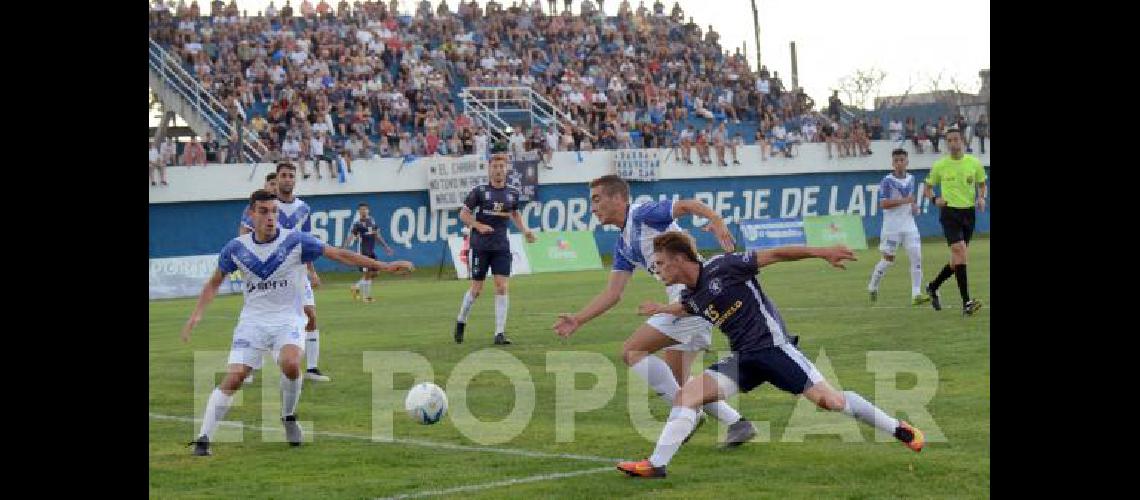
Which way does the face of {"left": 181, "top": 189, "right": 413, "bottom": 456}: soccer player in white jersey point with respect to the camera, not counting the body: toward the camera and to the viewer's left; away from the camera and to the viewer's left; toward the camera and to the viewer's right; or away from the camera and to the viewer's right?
toward the camera and to the viewer's right

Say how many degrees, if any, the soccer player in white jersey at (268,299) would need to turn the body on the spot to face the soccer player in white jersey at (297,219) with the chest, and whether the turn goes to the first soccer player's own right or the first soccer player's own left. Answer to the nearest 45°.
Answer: approximately 180°

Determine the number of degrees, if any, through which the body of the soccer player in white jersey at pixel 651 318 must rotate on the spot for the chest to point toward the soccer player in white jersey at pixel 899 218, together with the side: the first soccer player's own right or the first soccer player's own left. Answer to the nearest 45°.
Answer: approximately 135° to the first soccer player's own right

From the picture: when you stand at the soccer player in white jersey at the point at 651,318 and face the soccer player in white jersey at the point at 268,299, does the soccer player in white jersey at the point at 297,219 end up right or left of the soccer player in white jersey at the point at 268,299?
right

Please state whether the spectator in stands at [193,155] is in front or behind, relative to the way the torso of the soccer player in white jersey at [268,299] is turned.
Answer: behind

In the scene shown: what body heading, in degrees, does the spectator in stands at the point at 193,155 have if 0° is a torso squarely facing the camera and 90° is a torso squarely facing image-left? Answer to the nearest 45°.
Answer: approximately 0°

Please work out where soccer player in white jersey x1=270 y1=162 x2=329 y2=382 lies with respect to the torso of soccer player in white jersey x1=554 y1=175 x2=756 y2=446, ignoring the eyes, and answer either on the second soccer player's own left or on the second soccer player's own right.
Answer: on the second soccer player's own right

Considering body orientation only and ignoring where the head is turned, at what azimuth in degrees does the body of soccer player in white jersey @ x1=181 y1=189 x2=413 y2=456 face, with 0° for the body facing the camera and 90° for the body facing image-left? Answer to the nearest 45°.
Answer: approximately 0°
